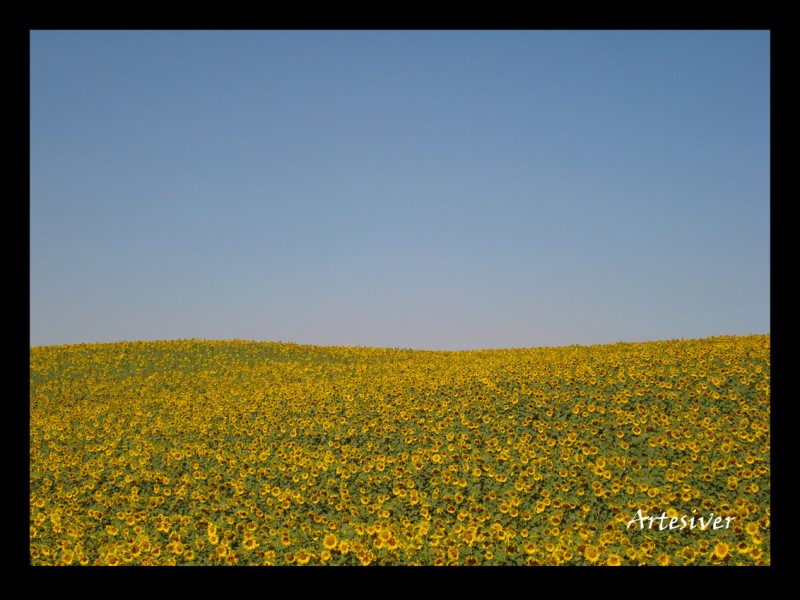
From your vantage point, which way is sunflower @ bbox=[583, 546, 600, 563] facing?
toward the camera

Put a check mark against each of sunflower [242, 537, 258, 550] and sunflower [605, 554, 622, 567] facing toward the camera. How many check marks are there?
2

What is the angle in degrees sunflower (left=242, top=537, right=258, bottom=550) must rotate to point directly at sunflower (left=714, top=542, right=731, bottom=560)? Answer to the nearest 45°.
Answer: approximately 45° to its left

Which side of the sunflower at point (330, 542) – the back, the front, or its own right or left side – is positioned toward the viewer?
front
